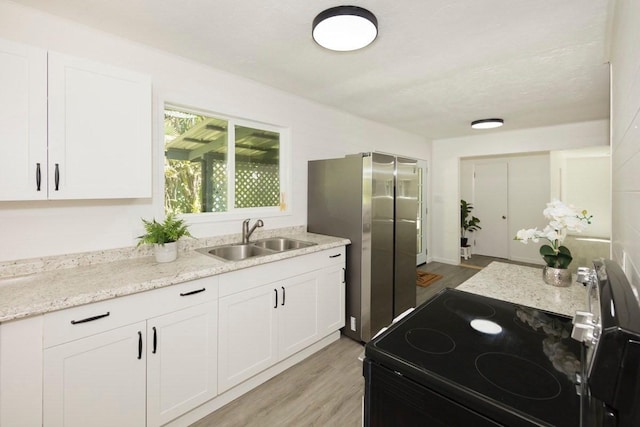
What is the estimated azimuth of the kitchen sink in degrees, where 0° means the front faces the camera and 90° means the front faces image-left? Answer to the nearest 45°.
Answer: approximately 315°

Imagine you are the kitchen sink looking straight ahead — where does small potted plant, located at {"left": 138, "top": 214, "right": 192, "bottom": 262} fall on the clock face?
The small potted plant is roughly at 3 o'clock from the kitchen sink.

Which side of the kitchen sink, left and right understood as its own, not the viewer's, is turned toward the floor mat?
left

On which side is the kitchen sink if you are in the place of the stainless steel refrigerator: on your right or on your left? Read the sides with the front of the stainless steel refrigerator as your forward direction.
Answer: on your right

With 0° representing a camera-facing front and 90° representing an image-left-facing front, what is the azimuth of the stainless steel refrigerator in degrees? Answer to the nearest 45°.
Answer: approximately 315°

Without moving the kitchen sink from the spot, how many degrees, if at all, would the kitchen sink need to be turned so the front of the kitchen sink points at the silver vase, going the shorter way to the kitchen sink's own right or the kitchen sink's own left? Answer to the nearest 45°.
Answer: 0° — it already faces it

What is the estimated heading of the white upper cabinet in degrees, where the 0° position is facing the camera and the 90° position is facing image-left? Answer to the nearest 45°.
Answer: approximately 315°

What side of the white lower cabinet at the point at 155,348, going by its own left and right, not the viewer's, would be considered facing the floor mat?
left

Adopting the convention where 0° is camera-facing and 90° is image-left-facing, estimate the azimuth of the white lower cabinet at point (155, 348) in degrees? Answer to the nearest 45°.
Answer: approximately 315°

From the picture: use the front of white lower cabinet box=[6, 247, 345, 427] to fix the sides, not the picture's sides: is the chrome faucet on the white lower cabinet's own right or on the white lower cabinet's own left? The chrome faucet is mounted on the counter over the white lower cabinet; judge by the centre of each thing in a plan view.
on the white lower cabinet's own left
